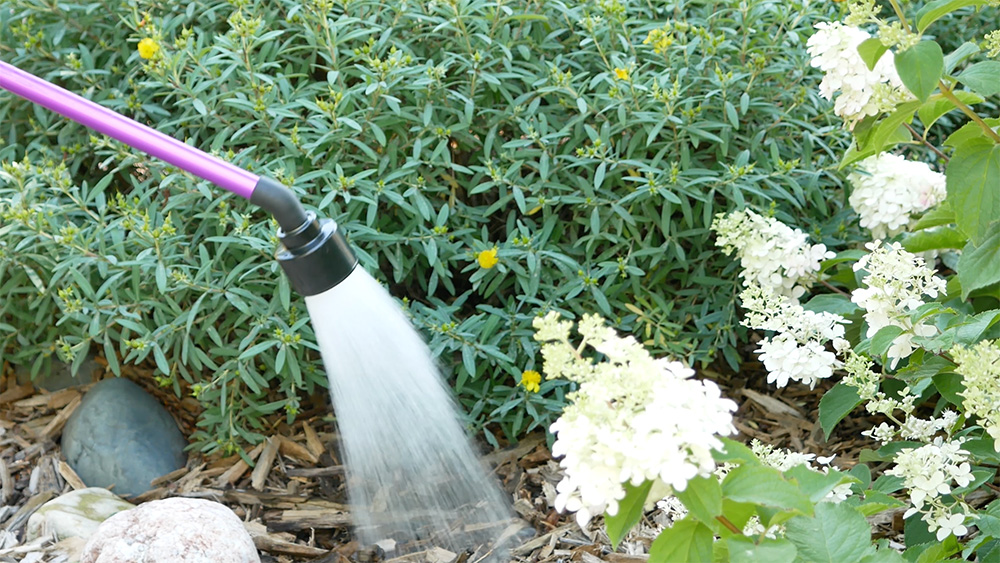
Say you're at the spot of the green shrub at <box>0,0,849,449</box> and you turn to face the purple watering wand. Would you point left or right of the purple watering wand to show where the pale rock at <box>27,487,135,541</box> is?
right

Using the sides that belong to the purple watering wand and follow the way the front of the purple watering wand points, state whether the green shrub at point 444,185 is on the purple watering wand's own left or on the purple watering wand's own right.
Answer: on the purple watering wand's own left

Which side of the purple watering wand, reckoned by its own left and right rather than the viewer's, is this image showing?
right
